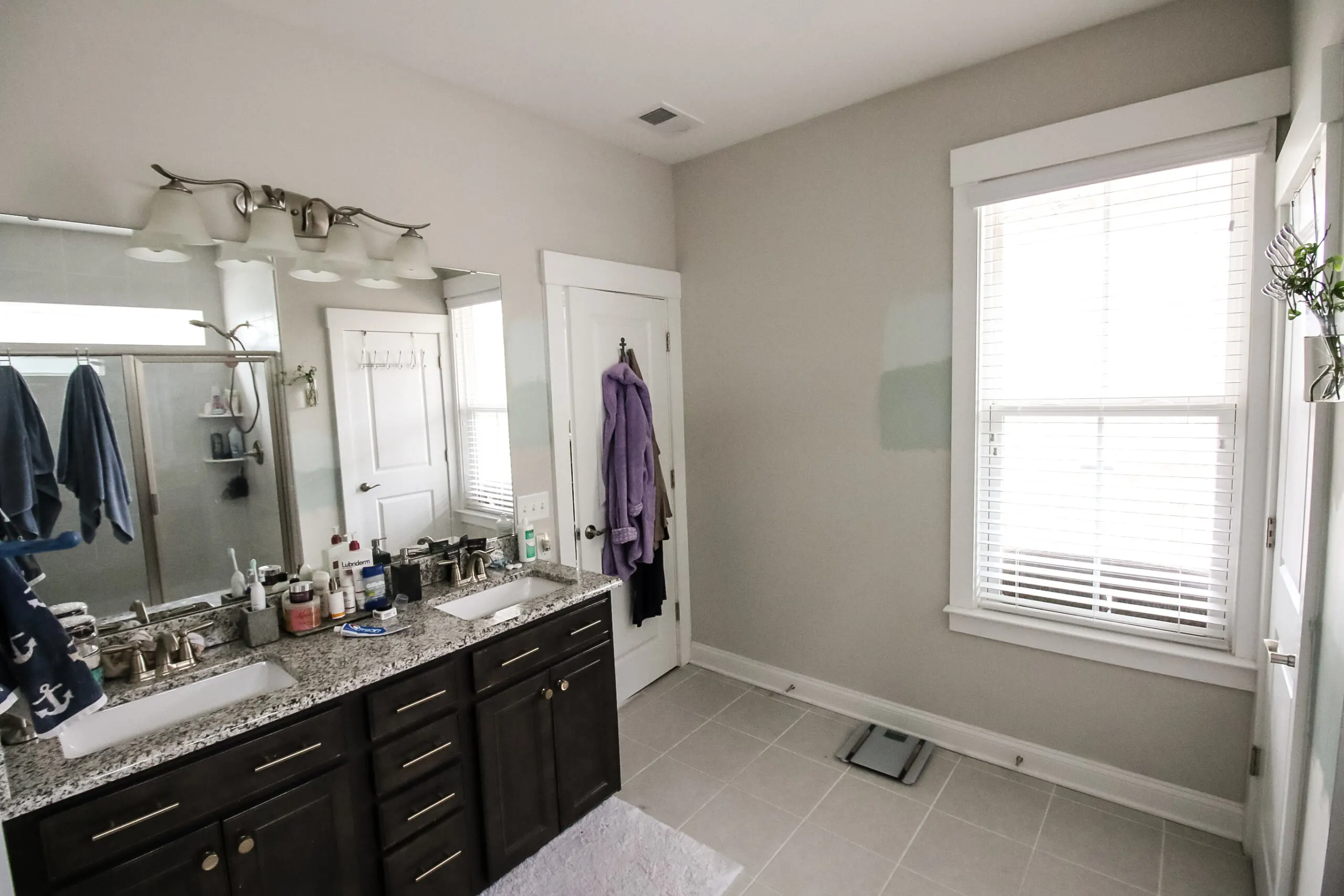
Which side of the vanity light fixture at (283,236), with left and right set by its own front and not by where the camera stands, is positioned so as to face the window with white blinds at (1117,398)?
front

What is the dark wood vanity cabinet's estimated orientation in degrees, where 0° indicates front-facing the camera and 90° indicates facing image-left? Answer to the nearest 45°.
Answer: approximately 315°

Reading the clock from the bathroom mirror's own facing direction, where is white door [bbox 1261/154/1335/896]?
The white door is roughly at 12 o'clock from the bathroom mirror.

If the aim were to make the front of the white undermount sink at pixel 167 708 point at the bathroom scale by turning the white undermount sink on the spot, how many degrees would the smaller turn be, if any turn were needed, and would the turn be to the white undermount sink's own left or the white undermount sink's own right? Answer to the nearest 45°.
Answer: approximately 45° to the white undermount sink's own left

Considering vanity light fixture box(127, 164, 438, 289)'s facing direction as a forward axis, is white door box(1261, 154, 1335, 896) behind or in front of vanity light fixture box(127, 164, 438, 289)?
in front

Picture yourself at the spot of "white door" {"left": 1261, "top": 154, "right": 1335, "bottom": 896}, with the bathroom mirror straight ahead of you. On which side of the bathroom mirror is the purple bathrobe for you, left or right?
right

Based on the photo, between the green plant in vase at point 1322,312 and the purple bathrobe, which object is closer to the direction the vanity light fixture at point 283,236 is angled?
the green plant in vase

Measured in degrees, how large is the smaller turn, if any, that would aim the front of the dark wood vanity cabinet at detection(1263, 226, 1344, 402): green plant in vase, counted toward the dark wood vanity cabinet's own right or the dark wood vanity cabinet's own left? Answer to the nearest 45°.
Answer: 0° — it already faces it

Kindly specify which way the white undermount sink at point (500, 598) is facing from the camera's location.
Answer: facing the viewer and to the right of the viewer

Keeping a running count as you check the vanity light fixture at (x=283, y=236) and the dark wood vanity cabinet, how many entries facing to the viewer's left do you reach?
0

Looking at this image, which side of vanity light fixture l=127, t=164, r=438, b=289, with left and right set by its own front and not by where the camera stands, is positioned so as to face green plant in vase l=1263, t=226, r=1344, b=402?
front

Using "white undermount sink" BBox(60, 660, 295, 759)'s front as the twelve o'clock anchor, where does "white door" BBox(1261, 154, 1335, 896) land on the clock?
The white door is roughly at 12 o'clock from the white undermount sink.

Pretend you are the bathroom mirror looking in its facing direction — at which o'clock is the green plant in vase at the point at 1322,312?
The green plant in vase is roughly at 12 o'clock from the bathroom mirror.

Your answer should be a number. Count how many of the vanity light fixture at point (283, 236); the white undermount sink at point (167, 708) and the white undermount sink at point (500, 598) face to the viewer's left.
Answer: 0
